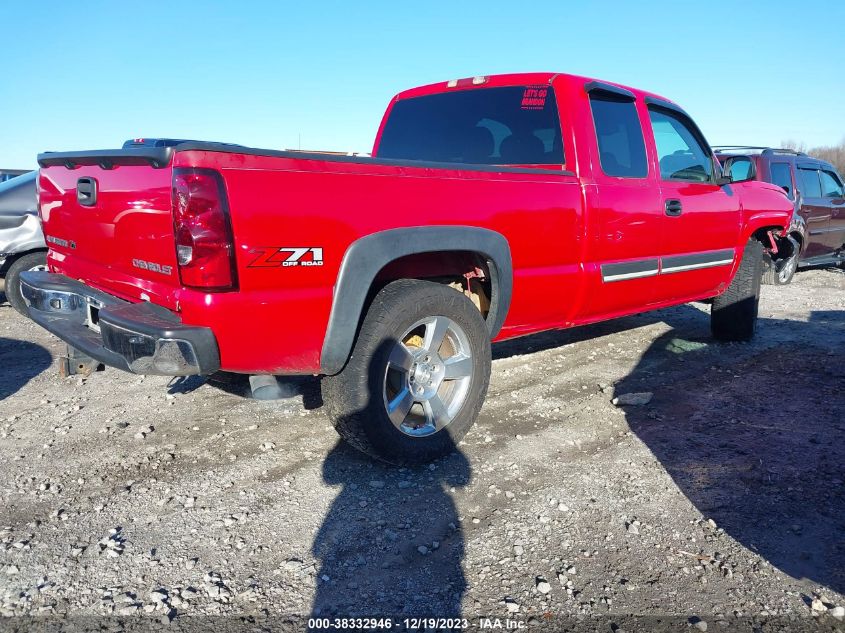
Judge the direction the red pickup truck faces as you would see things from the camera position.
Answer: facing away from the viewer and to the right of the viewer

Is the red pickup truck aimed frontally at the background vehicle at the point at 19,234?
no
